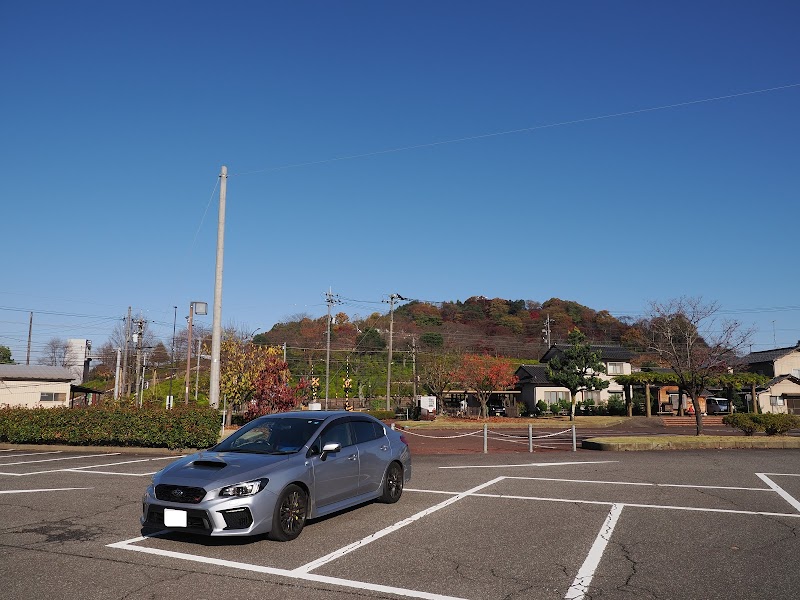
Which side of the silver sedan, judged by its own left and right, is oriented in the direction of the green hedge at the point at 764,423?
back

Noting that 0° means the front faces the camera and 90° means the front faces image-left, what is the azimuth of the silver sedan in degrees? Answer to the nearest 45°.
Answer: approximately 45°

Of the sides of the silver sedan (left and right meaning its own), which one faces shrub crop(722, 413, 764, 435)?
back

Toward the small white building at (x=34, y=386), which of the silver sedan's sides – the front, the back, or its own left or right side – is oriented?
right

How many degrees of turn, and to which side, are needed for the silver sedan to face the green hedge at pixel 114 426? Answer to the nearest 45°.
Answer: approximately 135° to its right

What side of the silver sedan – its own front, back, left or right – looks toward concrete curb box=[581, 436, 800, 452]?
back

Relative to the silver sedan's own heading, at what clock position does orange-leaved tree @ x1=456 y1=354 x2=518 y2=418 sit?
The orange-leaved tree is roughly at 5 o'clock from the silver sedan.

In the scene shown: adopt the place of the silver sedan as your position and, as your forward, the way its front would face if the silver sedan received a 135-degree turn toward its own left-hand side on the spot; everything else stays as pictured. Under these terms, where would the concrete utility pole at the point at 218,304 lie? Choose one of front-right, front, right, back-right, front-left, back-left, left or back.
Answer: left

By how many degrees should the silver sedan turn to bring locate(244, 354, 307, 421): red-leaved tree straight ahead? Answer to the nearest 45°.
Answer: approximately 135° to its right
